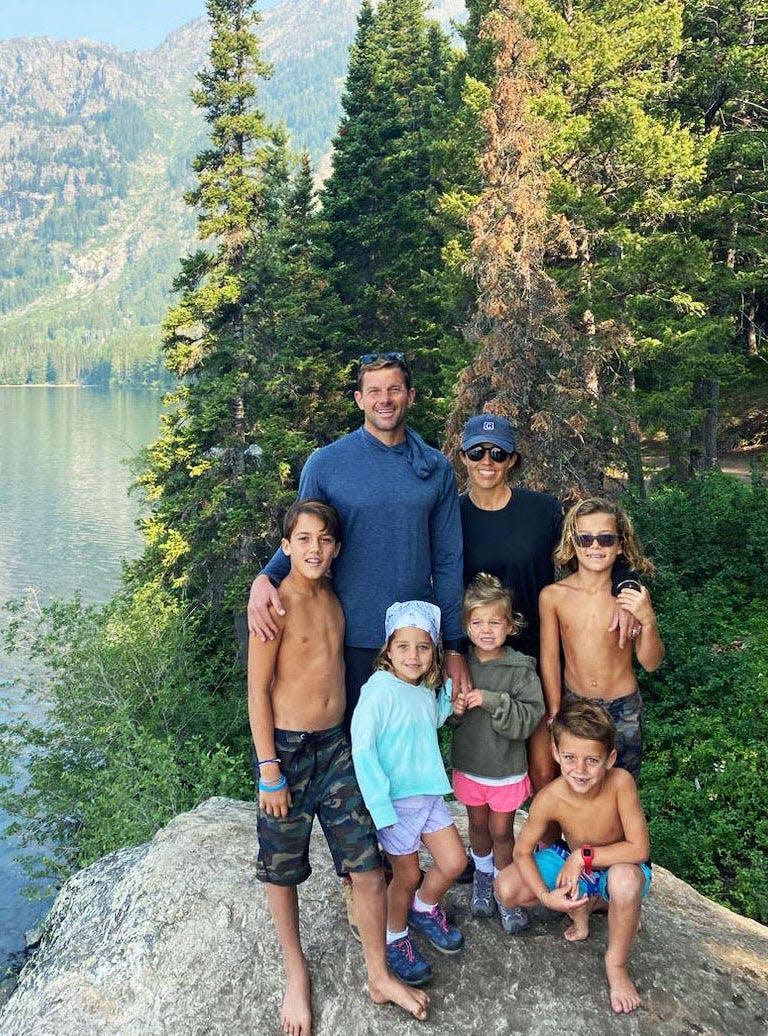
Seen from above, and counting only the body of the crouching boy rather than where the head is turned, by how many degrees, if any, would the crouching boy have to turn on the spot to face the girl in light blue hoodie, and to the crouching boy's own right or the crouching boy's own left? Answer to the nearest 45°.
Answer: approximately 90° to the crouching boy's own right

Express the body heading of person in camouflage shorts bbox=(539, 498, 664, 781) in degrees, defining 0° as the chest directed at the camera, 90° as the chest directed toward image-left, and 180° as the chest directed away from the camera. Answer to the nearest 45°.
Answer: approximately 0°

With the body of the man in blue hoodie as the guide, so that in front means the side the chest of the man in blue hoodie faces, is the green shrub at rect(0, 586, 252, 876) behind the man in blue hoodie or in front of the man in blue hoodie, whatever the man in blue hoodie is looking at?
behind

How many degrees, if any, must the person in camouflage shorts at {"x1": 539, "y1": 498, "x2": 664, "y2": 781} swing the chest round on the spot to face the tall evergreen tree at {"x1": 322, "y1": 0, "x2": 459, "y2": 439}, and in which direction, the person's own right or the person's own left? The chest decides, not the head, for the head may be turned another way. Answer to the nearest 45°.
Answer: approximately 180°

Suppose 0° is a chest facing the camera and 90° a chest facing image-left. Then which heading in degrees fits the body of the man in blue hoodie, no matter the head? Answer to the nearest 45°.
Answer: approximately 0°

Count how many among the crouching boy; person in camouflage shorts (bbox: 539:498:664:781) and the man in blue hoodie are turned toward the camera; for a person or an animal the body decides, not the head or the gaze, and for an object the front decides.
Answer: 3

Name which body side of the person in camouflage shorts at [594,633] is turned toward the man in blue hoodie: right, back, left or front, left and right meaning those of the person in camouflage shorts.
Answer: right

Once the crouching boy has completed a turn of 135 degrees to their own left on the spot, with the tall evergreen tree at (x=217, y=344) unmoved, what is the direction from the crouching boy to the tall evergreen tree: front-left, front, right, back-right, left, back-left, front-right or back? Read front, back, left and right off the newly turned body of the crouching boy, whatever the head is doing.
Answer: left
